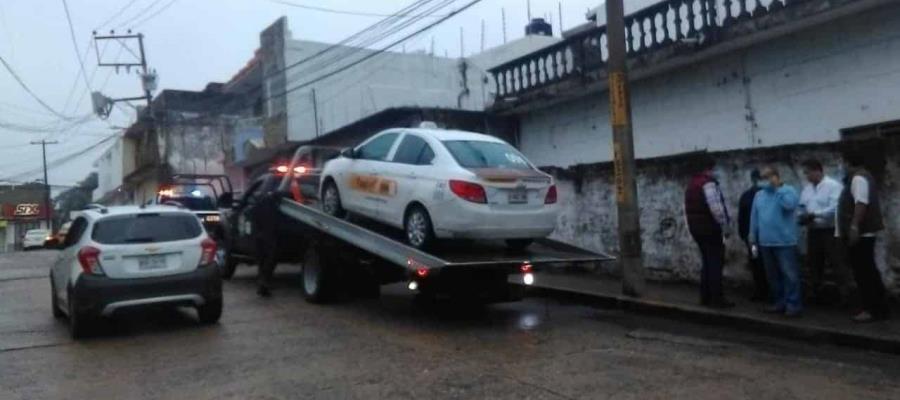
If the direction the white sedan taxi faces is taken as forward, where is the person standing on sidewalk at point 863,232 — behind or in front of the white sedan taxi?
behind

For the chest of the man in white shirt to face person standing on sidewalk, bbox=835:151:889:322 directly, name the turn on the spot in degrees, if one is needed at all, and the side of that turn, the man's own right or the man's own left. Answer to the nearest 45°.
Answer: approximately 90° to the man's own left

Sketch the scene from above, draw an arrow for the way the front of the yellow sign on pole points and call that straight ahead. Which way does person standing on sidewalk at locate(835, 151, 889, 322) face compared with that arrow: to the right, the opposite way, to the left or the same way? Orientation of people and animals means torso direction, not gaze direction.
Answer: to the right

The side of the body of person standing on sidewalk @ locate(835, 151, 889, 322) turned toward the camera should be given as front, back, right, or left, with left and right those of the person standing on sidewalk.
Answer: left
